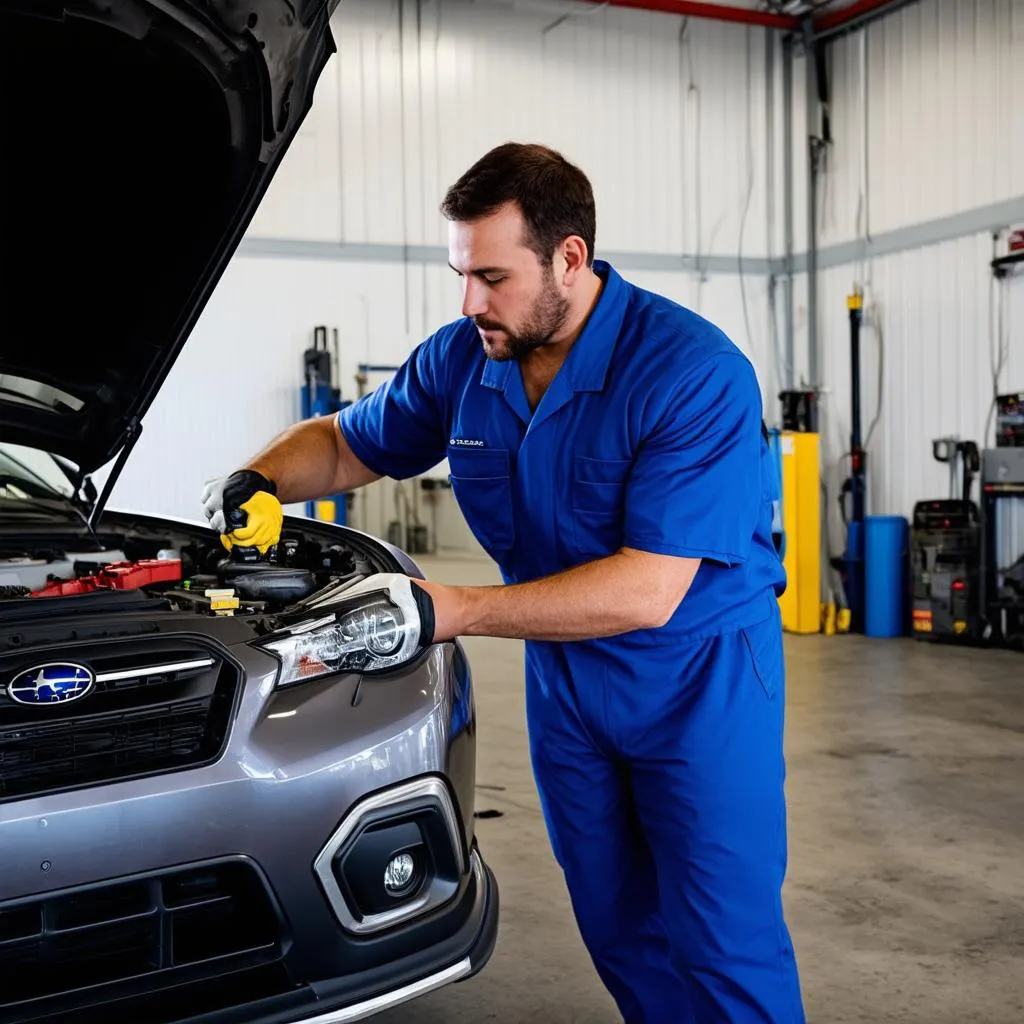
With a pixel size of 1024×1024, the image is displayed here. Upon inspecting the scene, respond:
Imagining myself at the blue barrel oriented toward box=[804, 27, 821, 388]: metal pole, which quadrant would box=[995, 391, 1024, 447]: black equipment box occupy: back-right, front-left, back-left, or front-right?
back-right

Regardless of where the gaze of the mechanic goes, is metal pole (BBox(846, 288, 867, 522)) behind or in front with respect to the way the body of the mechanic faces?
behind

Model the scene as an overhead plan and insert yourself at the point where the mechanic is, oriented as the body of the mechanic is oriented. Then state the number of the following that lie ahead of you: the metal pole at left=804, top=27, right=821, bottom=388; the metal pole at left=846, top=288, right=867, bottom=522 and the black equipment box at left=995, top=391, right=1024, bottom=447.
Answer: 0

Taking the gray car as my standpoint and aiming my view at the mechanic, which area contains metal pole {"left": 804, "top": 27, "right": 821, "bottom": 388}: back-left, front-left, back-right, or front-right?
front-left

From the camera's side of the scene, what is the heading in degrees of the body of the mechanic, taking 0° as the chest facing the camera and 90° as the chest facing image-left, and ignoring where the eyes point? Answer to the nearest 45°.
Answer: approximately 45°

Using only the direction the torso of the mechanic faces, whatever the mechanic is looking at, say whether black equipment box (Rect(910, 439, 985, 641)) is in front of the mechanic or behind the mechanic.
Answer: behind

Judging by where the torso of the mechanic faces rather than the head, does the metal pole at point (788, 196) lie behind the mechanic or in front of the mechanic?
behind

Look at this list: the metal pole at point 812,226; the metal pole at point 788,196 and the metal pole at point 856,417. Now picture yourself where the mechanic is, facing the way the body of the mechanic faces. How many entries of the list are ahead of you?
0
